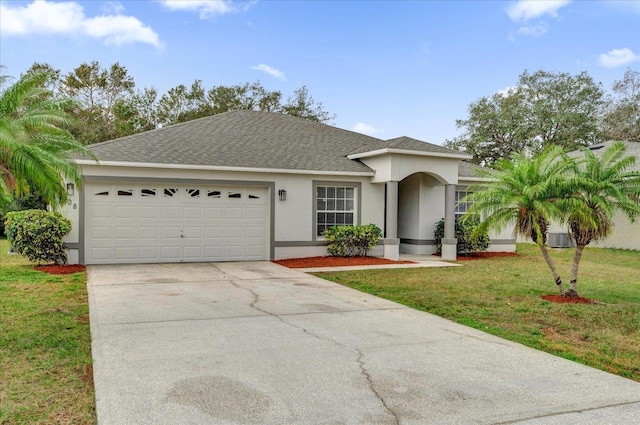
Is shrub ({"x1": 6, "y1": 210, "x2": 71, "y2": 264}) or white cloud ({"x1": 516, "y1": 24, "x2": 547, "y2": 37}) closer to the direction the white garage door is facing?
the shrub

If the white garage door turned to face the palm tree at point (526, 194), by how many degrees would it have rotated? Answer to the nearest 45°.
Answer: approximately 45° to its left

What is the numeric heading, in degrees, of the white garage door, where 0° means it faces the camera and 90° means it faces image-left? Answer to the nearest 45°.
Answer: approximately 0°

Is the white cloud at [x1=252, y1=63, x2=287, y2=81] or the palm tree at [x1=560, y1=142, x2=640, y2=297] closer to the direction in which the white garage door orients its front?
the palm tree

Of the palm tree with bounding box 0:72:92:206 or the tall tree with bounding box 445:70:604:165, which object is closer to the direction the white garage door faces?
the palm tree

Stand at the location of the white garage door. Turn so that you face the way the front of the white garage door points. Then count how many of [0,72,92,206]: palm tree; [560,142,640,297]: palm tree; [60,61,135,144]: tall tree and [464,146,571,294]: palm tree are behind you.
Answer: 1

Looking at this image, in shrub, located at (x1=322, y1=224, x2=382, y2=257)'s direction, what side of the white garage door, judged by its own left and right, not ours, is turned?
left

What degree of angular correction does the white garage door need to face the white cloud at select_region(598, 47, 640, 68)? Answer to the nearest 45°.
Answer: approximately 135° to its left

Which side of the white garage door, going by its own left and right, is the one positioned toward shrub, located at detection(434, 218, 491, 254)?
left
